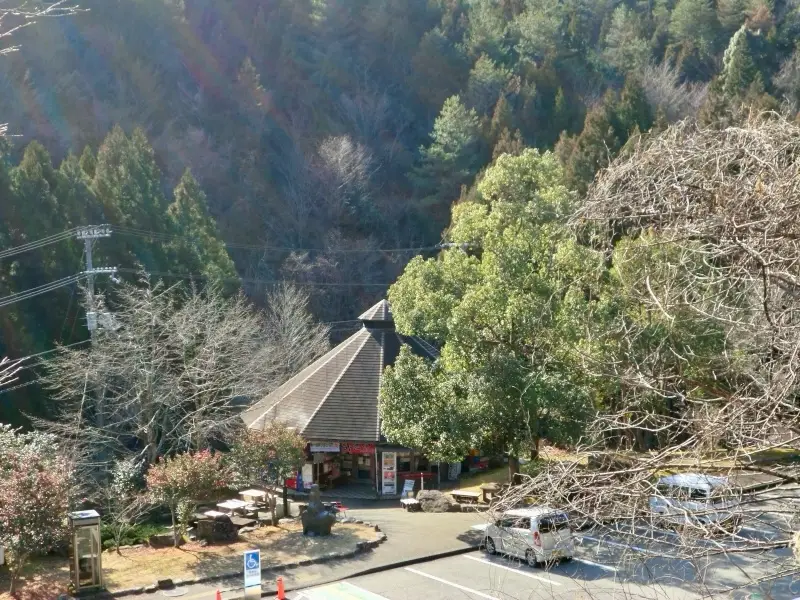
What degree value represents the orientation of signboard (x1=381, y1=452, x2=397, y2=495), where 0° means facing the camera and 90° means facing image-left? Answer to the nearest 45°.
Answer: approximately 0°

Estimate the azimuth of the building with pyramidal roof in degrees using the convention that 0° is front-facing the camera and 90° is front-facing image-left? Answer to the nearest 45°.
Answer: approximately 0°

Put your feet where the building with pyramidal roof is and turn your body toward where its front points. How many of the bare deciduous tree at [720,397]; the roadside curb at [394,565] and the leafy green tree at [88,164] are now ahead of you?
2

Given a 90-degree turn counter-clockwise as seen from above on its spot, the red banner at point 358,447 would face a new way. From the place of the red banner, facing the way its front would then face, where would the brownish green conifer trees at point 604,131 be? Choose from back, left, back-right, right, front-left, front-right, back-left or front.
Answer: front-left

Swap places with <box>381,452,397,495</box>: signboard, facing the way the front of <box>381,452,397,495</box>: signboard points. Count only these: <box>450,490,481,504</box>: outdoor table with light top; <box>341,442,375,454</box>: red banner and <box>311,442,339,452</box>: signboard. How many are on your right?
2

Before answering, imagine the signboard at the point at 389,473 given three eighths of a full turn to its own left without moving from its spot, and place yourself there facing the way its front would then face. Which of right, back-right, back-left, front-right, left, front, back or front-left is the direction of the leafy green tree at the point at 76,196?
left
